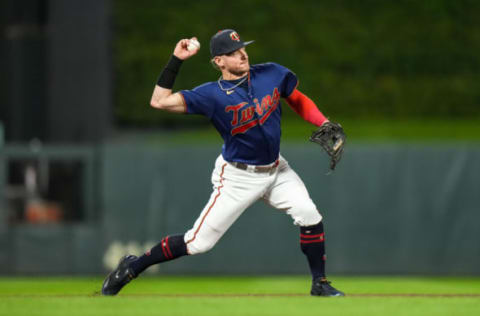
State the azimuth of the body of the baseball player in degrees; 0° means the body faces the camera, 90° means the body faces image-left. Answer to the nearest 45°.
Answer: approximately 315°
